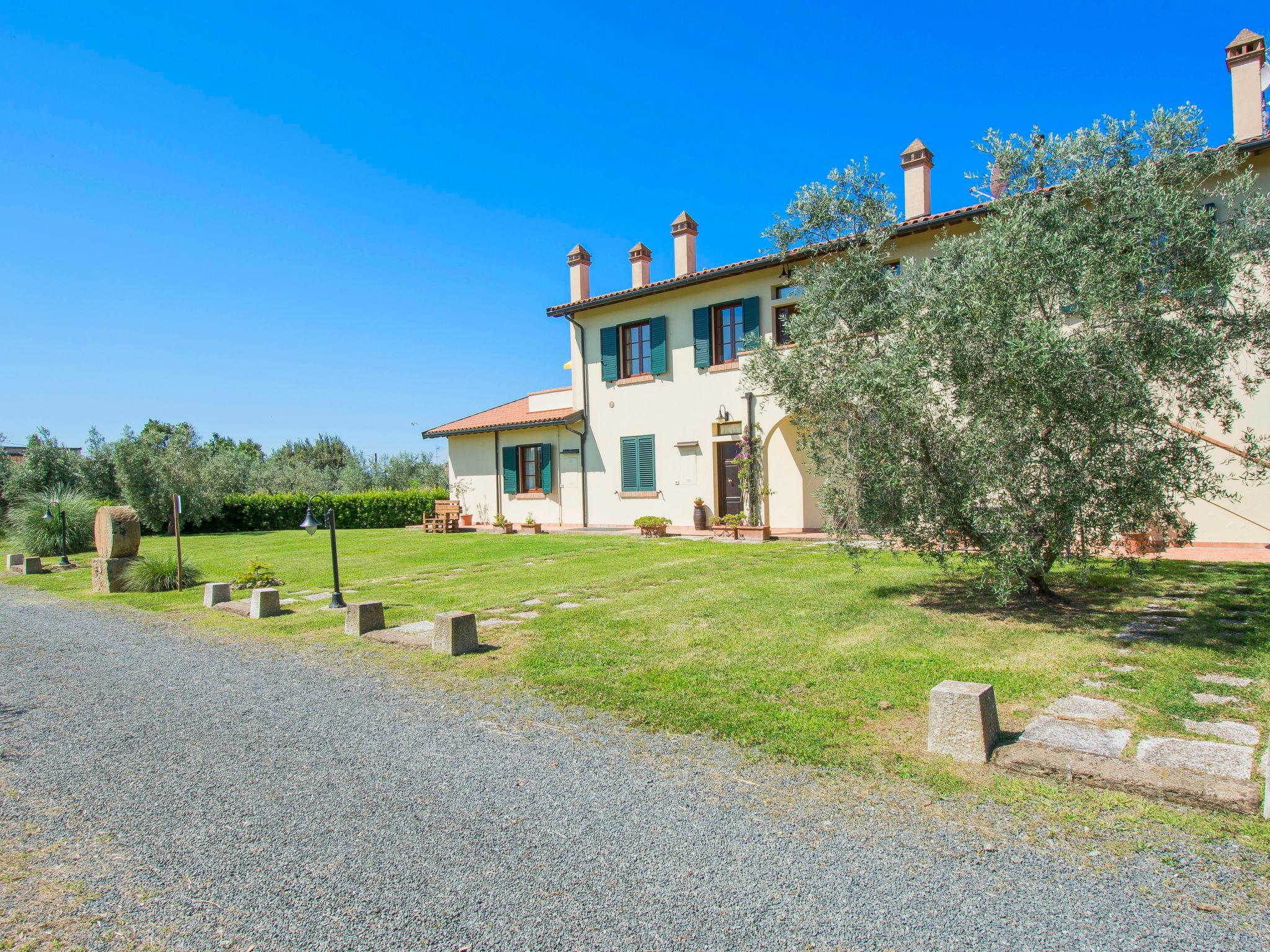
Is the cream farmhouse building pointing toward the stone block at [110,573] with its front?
yes

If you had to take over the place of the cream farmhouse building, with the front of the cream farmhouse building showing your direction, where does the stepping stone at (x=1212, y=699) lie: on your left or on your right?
on your left

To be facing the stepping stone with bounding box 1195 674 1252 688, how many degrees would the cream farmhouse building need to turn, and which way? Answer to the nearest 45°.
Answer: approximately 90° to its left

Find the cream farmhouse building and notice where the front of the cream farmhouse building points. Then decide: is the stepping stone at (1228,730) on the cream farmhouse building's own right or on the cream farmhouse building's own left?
on the cream farmhouse building's own left

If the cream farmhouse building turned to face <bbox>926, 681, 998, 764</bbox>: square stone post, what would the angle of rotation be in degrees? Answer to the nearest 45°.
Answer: approximately 45° to its left

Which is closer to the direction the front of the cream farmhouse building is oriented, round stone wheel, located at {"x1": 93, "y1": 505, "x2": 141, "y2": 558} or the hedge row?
the round stone wheel

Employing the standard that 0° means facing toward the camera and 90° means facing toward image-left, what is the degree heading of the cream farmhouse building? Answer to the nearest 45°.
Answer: approximately 45°

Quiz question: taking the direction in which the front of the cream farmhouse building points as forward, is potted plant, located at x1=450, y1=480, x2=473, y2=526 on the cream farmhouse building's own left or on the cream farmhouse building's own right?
on the cream farmhouse building's own right
